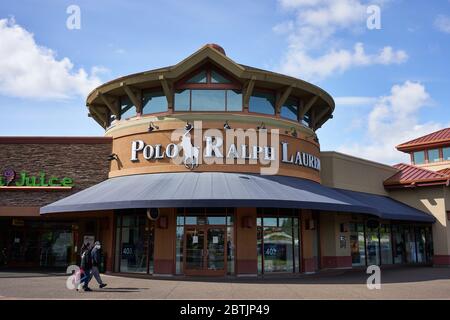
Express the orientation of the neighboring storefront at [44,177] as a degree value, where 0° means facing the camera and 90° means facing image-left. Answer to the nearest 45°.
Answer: approximately 0°

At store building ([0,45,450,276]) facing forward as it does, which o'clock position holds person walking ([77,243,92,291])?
The person walking is roughly at 1 o'clock from the store building.

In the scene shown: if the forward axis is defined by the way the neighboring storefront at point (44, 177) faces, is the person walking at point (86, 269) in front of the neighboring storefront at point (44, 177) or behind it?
in front

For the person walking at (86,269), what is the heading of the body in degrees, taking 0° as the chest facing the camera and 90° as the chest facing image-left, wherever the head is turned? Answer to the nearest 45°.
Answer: approximately 90°

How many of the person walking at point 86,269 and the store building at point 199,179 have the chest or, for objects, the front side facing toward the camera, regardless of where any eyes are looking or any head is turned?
1
